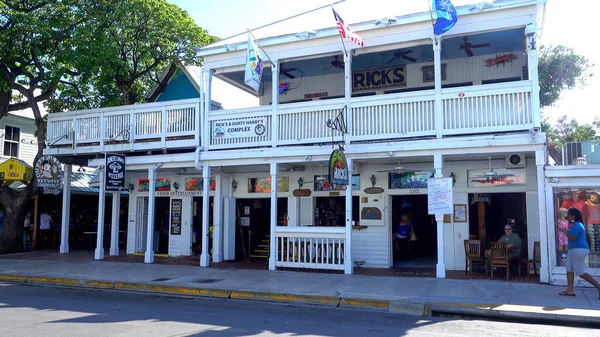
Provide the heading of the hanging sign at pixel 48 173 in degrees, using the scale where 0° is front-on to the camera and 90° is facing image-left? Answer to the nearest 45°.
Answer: approximately 0°

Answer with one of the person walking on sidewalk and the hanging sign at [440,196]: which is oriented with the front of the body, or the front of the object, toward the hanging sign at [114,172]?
the person walking on sidewalk

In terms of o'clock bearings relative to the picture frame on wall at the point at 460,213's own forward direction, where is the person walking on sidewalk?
The person walking on sidewalk is roughly at 11 o'clock from the picture frame on wall.

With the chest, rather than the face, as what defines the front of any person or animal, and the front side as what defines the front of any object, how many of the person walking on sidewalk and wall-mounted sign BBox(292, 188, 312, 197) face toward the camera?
1

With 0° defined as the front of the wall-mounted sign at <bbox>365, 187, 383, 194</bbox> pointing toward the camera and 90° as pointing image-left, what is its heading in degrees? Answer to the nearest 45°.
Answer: approximately 0°

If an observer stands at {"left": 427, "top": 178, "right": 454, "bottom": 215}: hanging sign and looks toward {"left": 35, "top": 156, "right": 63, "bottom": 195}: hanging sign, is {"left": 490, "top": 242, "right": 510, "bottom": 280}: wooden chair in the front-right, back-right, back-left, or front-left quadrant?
back-right

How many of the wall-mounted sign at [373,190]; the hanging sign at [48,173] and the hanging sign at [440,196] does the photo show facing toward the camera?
3

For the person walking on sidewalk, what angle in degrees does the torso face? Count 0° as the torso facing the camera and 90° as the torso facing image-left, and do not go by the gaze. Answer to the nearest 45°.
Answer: approximately 90°

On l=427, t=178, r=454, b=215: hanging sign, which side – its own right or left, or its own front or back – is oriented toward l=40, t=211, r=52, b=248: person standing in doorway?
right

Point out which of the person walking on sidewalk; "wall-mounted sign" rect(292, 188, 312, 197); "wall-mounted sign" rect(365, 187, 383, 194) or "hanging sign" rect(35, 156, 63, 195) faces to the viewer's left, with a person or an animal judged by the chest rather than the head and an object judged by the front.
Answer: the person walking on sidewalk

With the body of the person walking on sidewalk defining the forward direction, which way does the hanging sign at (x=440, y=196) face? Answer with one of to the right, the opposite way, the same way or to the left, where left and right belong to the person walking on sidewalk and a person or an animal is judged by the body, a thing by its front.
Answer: to the left
